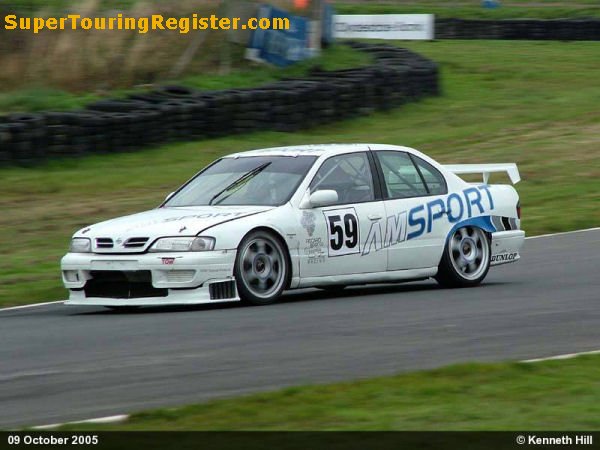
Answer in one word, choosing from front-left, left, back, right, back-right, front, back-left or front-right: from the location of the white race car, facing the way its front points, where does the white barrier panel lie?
back-right

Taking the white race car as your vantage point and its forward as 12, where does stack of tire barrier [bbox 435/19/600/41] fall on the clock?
The stack of tire barrier is roughly at 5 o'clock from the white race car.

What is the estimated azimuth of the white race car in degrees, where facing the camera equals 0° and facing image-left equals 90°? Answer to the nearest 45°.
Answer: approximately 45°
